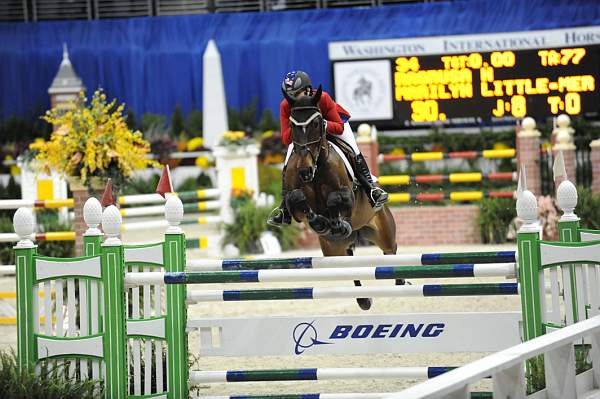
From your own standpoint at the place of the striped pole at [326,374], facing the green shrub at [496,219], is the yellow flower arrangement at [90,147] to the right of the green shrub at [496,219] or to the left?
left

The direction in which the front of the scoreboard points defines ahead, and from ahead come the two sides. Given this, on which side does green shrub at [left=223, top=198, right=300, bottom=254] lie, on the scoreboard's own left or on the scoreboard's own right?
on the scoreboard's own right

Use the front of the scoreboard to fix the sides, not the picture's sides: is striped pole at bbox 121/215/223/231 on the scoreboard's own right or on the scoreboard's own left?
on the scoreboard's own right

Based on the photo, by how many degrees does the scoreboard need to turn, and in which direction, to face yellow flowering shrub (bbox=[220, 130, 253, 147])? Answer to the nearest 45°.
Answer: approximately 45° to its right

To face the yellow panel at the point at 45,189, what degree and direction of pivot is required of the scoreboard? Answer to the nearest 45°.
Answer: approximately 45° to its right

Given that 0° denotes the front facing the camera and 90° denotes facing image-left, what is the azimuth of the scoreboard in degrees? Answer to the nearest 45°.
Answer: approximately 0°

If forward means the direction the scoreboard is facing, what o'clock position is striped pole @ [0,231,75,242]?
The striped pole is roughly at 1 o'clock from the scoreboard.

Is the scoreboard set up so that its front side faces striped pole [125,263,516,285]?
yes
